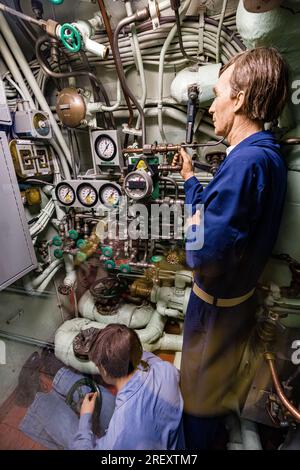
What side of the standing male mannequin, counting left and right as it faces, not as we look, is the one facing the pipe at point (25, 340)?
front

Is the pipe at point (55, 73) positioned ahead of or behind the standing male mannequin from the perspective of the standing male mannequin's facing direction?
ahead

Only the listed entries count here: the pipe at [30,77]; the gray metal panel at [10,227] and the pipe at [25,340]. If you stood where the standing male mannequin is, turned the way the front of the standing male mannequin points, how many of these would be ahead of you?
3

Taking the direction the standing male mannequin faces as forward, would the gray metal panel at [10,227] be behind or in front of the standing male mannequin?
in front

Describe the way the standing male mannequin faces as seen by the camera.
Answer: facing to the left of the viewer

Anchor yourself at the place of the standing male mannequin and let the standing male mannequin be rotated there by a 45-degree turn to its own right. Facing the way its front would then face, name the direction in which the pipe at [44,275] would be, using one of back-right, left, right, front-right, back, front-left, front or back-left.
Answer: front-left

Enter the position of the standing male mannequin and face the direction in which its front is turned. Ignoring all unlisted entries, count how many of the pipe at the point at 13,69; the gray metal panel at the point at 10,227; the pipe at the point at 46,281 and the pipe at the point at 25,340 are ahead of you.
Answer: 4

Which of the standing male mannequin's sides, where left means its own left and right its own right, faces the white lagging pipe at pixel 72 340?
front
